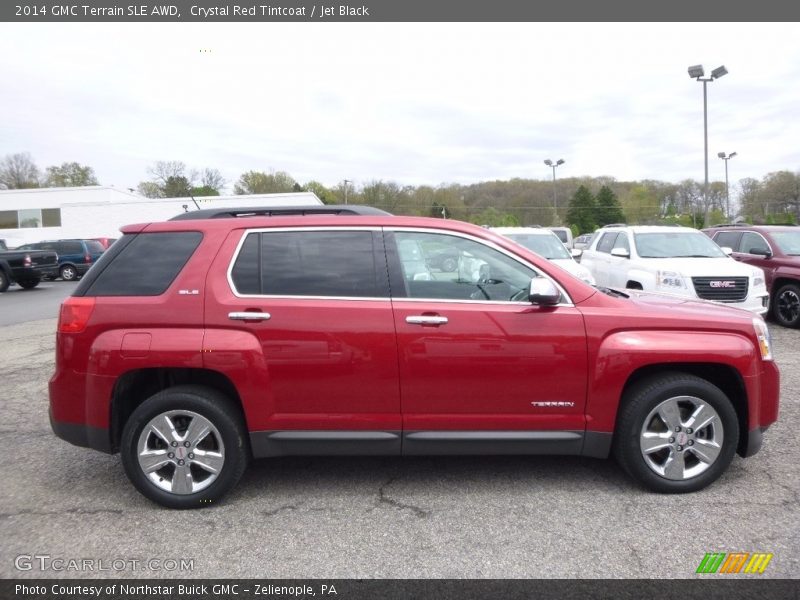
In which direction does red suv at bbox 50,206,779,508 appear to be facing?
to the viewer's right

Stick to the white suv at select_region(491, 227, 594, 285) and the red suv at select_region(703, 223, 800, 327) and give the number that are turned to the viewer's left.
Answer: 0

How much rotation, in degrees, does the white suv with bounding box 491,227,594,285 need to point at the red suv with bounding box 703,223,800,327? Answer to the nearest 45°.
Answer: approximately 45° to its left

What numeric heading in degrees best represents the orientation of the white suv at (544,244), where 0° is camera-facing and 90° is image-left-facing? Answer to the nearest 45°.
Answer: approximately 315°

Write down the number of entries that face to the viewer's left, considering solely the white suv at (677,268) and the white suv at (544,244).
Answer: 0

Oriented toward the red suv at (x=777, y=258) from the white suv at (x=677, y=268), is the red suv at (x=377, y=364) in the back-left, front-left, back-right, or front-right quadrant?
back-right

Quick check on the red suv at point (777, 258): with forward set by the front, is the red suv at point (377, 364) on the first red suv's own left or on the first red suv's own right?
on the first red suv's own right

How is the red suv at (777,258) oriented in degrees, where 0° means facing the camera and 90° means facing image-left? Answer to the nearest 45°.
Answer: approximately 315°

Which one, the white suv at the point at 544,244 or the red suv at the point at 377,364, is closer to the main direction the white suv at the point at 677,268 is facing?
the red suv

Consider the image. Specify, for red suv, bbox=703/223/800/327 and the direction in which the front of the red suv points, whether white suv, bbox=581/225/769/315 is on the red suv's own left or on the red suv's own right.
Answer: on the red suv's own right

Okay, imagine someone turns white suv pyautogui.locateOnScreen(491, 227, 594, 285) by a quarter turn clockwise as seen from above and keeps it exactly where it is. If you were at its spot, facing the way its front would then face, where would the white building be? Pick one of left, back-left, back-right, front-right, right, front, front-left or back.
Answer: right
